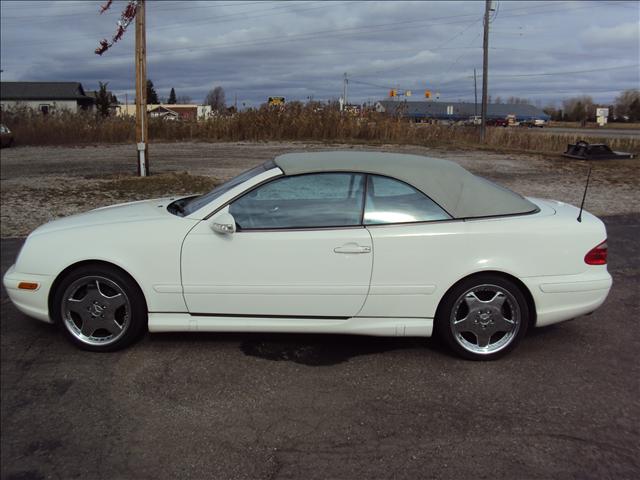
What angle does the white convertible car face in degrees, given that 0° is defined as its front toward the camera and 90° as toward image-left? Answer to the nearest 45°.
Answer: approximately 90°

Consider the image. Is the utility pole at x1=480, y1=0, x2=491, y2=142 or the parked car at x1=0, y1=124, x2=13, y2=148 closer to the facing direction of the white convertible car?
the parked car

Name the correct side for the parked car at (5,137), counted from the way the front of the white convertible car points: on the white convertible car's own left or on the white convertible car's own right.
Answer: on the white convertible car's own right

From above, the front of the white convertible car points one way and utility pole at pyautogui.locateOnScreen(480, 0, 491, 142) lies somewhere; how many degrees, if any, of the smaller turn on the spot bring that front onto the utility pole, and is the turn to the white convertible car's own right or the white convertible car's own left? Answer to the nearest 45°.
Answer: approximately 90° to the white convertible car's own right

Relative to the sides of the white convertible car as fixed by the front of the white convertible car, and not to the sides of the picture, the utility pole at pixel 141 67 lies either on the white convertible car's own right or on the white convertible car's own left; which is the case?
on the white convertible car's own right
